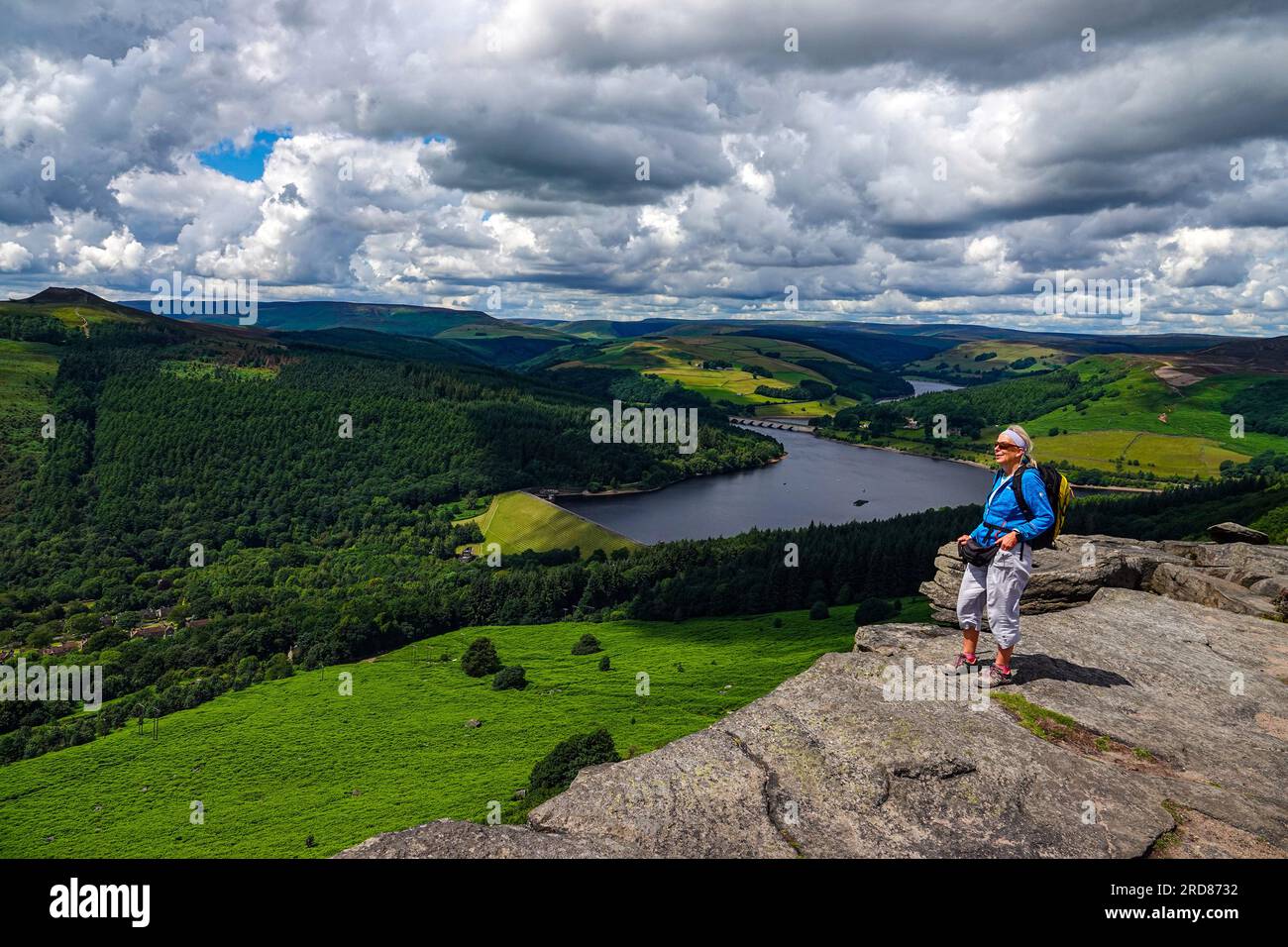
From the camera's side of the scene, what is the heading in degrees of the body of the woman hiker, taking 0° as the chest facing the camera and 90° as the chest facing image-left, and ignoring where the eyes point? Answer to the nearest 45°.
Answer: approximately 45°
